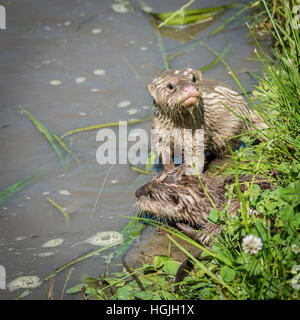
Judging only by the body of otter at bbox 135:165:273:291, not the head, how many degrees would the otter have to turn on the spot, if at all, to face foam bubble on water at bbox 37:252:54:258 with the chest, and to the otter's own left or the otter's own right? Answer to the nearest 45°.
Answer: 0° — it already faces it

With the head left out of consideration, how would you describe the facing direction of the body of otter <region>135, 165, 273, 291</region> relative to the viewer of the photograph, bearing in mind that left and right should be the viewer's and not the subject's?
facing to the left of the viewer

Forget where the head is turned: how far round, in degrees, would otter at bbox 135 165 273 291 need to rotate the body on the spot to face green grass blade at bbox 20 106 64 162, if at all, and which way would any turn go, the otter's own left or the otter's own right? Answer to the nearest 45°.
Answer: approximately 45° to the otter's own right

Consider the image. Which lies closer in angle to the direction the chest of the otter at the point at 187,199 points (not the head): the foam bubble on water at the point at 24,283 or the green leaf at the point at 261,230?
the foam bubble on water

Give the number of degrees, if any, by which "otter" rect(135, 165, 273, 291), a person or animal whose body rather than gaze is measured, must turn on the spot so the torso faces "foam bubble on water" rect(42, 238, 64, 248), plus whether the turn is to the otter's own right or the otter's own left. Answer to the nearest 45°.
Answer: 0° — it already faces it

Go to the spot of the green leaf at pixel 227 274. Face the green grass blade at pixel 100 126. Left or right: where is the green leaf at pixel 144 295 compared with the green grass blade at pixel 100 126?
left

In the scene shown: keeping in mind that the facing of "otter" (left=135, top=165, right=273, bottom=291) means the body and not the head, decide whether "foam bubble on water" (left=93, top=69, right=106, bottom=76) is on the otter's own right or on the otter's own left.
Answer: on the otter's own right

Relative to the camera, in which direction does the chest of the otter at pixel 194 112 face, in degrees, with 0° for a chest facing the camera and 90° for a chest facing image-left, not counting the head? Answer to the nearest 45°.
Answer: approximately 45°

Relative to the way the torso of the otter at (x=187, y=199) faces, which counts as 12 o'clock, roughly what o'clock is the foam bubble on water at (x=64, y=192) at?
The foam bubble on water is roughly at 1 o'clock from the otter.

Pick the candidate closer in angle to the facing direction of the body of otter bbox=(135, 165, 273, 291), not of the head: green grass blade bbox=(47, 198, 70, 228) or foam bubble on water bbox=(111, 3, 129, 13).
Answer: the green grass blade
